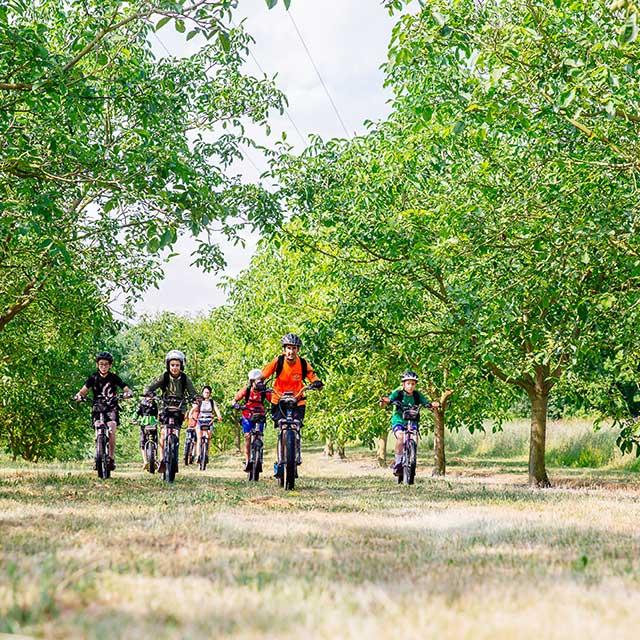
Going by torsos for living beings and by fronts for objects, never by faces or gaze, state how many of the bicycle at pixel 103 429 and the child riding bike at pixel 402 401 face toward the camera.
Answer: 2

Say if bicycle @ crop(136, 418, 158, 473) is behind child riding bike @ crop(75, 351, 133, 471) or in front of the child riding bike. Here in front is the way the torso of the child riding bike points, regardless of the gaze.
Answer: behind

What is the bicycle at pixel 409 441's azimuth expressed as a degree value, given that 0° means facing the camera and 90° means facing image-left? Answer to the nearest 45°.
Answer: approximately 0°

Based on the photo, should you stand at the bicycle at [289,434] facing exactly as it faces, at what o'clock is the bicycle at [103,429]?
the bicycle at [103,429] is roughly at 4 o'clock from the bicycle at [289,434].

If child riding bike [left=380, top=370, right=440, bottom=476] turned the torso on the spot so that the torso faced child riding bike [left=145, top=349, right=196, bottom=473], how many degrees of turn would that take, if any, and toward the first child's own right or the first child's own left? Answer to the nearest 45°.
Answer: approximately 90° to the first child's own right
